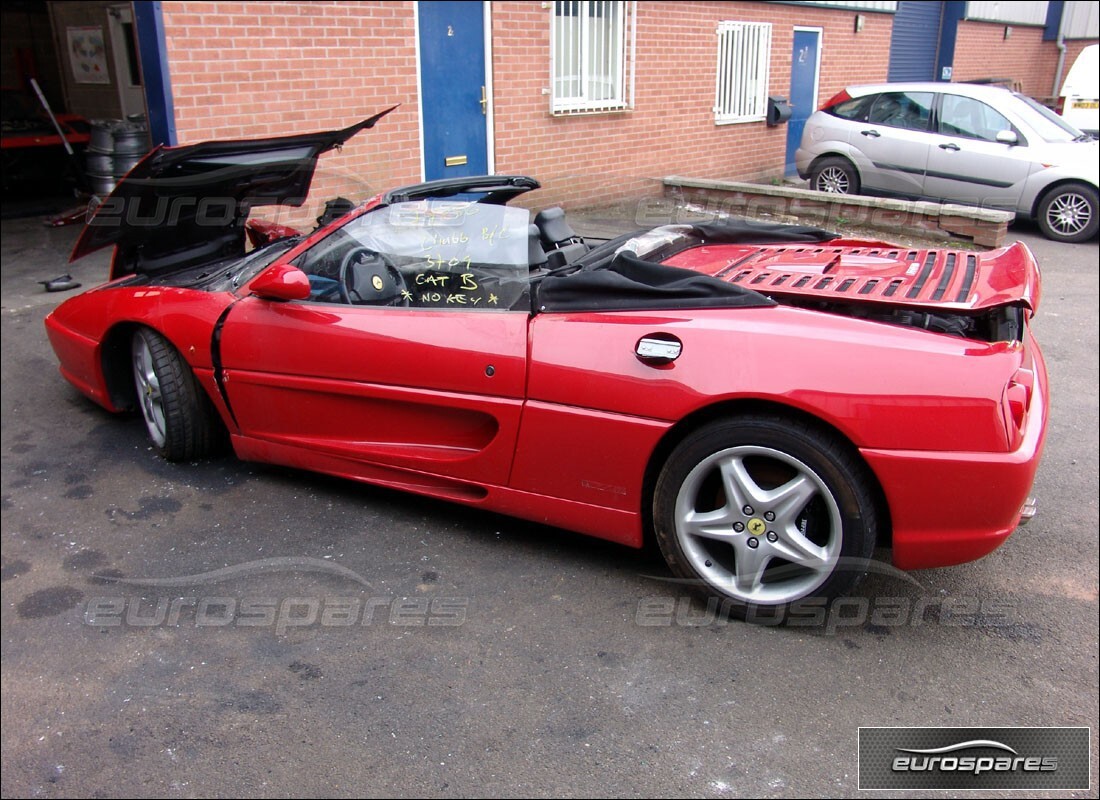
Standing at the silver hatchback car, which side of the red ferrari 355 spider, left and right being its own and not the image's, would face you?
right

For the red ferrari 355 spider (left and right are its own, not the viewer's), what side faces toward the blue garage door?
right

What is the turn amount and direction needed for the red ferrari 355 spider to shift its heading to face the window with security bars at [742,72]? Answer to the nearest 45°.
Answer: approximately 45° to its right

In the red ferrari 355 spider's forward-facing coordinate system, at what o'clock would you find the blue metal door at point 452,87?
The blue metal door is roughly at 1 o'clock from the red ferrari 355 spider.

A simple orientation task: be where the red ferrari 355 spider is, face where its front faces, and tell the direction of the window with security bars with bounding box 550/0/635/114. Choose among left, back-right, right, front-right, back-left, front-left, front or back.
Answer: front-right

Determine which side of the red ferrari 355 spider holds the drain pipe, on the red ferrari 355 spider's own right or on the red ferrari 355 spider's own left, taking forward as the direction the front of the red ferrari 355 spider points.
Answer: on the red ferrari 355 spider's own right

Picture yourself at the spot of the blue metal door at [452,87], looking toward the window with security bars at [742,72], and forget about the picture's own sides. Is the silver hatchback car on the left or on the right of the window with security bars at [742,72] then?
right

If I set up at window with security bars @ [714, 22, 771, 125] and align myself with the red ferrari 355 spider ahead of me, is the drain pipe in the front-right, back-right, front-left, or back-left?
back-left

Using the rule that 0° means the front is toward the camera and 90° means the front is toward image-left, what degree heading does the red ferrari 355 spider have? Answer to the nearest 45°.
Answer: approximately 135°

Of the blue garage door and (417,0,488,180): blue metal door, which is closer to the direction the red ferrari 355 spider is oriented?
the blue metal door
